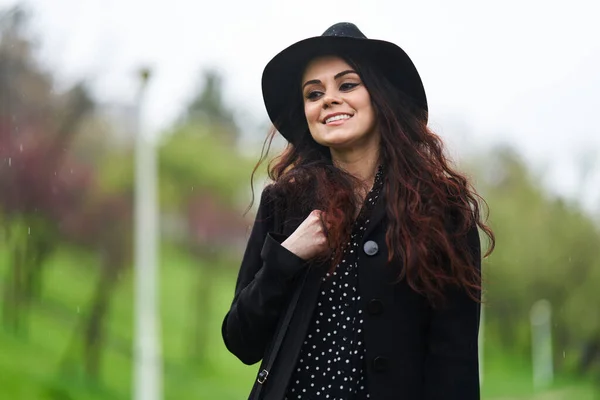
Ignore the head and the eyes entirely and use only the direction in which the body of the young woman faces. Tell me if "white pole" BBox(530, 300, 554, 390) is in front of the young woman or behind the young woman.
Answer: behind

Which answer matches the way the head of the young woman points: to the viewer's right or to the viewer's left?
to the viewer's left

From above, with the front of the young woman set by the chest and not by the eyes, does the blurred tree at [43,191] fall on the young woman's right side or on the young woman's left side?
on the young woman's right side

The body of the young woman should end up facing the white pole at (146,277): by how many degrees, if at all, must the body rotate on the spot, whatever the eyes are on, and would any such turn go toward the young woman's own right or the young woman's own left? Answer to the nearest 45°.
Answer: approximately 135° to the young woman's own right

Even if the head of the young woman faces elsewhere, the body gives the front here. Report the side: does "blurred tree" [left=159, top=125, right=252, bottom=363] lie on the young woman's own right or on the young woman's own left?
on the young woman's own right

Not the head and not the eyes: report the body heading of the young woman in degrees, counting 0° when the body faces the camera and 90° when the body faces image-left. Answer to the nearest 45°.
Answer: approximately 45°
